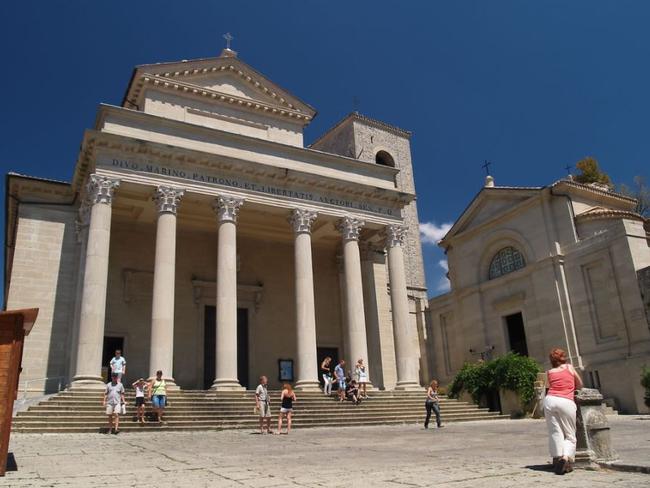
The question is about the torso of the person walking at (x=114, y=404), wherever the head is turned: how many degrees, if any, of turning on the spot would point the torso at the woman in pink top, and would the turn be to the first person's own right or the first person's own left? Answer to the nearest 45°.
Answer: approximately 45° to the first person's own left

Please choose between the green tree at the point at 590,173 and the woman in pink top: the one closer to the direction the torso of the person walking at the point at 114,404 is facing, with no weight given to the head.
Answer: the woman in pink top

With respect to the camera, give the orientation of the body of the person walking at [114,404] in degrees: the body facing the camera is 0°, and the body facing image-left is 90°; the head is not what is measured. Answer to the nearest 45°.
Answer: approximately 0°

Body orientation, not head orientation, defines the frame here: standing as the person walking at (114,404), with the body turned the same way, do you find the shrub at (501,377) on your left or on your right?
on your left

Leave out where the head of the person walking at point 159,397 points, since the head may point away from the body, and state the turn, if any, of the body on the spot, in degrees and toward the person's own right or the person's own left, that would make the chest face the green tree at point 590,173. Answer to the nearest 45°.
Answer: approximately 135° to the person's own left

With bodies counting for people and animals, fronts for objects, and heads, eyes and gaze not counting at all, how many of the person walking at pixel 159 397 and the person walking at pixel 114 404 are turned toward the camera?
2

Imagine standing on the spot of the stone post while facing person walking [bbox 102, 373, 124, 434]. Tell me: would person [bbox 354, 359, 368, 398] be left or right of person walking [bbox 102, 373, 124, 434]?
right

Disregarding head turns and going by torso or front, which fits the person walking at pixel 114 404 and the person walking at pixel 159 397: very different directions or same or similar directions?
same or similar directions

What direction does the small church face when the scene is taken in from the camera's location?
facing the viewer and to the left of the viewer

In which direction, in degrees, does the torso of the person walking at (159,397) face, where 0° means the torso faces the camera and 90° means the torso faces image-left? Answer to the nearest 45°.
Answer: approximately 0°

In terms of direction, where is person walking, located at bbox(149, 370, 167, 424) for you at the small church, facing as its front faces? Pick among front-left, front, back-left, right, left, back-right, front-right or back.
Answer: front

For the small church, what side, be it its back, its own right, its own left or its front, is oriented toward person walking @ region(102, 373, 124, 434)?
front

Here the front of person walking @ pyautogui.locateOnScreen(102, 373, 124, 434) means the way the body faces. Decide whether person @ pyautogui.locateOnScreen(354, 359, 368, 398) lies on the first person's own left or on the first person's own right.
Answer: on the first person's own left

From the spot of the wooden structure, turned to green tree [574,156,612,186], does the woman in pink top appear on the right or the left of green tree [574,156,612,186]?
right
